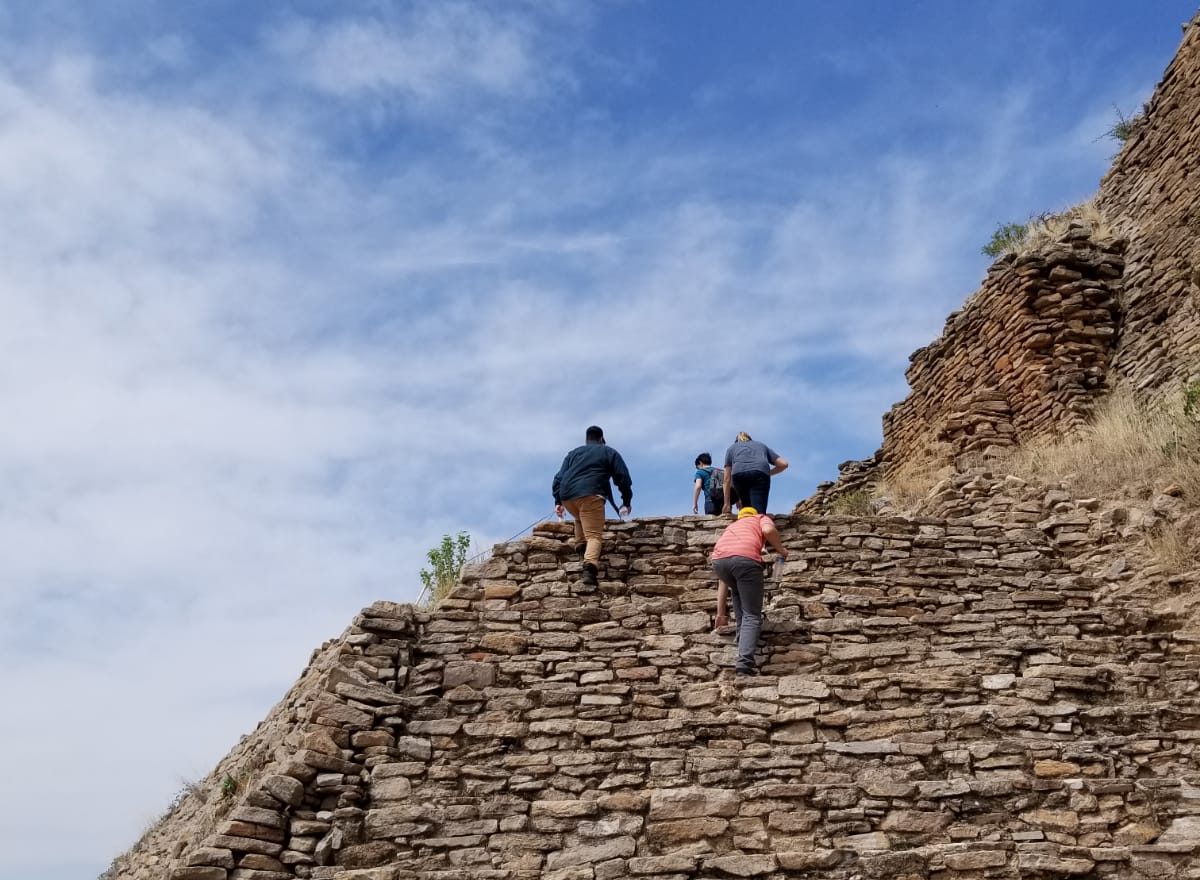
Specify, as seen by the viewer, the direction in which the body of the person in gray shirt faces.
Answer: away from the camera

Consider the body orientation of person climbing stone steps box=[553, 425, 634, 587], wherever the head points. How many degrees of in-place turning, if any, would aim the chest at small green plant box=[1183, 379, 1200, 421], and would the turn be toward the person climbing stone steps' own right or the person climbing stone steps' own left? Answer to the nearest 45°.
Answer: approximately 90° to the person climbing stone steps' own right

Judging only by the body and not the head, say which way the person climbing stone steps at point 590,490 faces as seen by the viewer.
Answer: away from the camera

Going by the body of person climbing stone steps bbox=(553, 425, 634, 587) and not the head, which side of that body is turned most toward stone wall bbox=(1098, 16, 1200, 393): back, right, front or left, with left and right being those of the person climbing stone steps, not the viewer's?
right

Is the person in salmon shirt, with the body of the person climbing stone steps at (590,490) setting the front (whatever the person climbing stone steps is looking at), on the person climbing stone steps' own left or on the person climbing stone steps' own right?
on the person climbing stone steps' own right

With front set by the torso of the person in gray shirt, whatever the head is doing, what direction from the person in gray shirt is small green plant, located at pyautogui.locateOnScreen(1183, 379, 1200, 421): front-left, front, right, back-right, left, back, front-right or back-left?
right

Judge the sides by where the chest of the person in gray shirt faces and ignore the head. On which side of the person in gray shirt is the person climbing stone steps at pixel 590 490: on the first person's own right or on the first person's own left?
on the first person's own left

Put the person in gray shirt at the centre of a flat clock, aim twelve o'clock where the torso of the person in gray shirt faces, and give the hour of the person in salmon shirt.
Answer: The person in salmon shirt is roughly at 6 o'clock from the person in gray shirt.

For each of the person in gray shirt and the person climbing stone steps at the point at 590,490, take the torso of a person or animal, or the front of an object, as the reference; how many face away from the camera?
2
